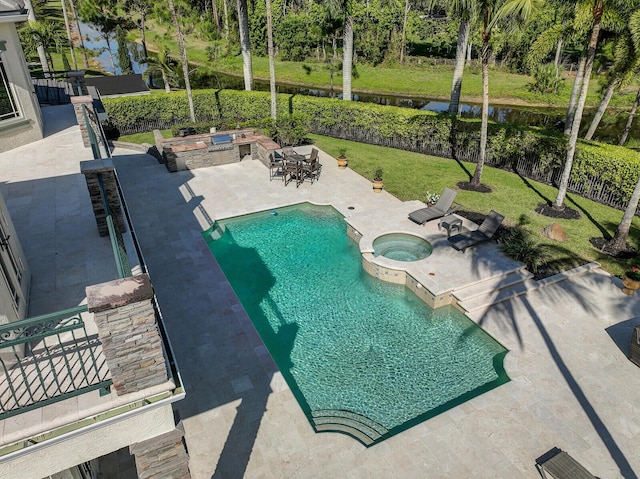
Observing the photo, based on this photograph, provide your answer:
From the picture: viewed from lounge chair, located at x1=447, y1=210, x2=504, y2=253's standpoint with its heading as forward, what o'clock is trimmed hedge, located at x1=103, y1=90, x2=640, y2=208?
The trimmed hedge is roughly at 4 o'clock from the lounge chair.

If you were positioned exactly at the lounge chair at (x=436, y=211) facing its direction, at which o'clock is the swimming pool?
The swimming pool is roughly at 11 o'clock from the lounge chair.

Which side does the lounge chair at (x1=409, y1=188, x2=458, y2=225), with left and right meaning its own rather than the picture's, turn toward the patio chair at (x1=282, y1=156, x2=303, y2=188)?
right

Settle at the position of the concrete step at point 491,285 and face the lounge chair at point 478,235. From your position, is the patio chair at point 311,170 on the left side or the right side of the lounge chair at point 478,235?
left

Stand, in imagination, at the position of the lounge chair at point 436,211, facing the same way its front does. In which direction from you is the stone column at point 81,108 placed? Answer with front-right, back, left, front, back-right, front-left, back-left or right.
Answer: front-right

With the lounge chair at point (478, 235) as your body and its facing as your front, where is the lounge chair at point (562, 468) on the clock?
the lounge chair at point (562, 468) is roughly at 10 o'clock from the lounge chair at point (478, 235).

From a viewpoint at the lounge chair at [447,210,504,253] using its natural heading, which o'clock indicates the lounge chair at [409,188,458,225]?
the lounge chair at [409,188,458,225] is roughly at 3 o'clock from the lounge chair at [447,210,504,253].

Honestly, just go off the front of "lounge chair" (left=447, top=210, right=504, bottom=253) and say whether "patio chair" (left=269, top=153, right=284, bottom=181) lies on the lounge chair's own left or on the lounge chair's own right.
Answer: on the lounge chair's own right

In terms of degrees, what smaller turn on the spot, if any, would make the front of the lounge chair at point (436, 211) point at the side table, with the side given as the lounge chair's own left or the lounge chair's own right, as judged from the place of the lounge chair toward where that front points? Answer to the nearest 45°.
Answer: approximately 90° to the lounge chair's own left
